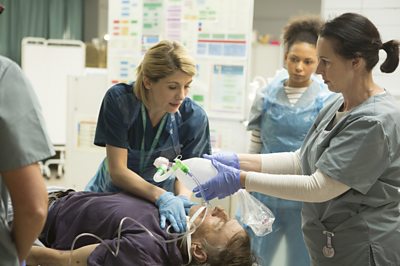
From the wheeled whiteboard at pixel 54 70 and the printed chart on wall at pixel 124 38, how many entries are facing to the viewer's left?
0

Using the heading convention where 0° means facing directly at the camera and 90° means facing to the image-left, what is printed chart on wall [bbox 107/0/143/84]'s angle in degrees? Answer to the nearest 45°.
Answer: approximately 0°

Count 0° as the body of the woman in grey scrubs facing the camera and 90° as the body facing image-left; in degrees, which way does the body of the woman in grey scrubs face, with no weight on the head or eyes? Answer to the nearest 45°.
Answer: approximately 90°

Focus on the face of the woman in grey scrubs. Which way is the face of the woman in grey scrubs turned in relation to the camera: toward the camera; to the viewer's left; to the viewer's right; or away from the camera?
to the viewer's left

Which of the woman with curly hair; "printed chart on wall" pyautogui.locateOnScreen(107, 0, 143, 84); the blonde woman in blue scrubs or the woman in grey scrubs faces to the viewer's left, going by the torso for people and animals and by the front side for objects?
the woman in grey scrubs

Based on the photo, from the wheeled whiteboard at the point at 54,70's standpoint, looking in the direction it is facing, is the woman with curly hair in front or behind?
in front

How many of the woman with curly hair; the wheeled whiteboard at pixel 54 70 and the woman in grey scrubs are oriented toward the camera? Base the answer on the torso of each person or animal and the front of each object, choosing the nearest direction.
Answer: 2

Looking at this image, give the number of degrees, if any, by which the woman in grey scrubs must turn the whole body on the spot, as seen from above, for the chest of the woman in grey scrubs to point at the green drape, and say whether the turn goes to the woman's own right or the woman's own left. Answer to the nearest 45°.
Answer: approximately 45° to the woman's own right

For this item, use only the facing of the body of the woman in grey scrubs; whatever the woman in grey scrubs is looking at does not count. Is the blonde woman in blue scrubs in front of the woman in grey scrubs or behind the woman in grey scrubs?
in front

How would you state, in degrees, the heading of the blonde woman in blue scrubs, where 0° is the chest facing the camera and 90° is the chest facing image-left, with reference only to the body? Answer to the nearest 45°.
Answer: approximately 315°

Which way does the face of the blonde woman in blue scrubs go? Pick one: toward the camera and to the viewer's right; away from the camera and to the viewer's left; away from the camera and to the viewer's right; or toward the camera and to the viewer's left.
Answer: toward the camera and to the viewer's right
